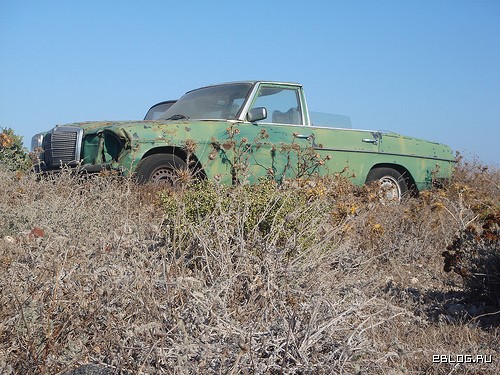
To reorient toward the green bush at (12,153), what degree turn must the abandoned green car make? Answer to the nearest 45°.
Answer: approximately 45° to its right

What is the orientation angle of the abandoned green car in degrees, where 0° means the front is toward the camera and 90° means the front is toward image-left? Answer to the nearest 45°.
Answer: approximately 45°
